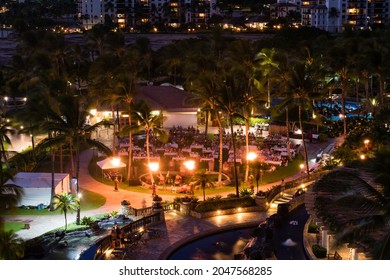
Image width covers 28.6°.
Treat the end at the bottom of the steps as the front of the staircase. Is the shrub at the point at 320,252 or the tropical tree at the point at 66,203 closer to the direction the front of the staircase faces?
the tropical tree

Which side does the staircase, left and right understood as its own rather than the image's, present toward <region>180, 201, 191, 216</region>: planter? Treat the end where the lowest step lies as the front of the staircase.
front

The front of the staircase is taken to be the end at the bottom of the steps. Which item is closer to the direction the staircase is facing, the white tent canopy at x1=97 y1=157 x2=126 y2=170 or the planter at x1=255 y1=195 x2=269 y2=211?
the planter

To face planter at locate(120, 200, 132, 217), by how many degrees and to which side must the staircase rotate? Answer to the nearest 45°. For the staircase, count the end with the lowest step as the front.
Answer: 0° — it already faces it

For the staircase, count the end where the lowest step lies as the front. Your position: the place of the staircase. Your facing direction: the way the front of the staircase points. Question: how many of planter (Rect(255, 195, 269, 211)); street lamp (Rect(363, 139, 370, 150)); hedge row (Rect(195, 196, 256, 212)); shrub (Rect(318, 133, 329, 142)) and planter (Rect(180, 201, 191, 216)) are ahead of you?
3

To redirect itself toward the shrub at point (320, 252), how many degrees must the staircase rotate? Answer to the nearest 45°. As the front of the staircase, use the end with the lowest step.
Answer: approximately 45° to its left

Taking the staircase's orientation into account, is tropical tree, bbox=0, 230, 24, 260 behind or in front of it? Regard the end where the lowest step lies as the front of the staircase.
in front

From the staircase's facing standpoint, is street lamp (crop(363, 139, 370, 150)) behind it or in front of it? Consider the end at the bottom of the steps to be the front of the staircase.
behind

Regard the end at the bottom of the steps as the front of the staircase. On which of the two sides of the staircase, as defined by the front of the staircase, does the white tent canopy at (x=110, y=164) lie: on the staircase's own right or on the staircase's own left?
on the staircase's own right

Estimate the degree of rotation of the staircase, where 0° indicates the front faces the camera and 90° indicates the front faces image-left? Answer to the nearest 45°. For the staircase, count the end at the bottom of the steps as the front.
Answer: approximately 45°
